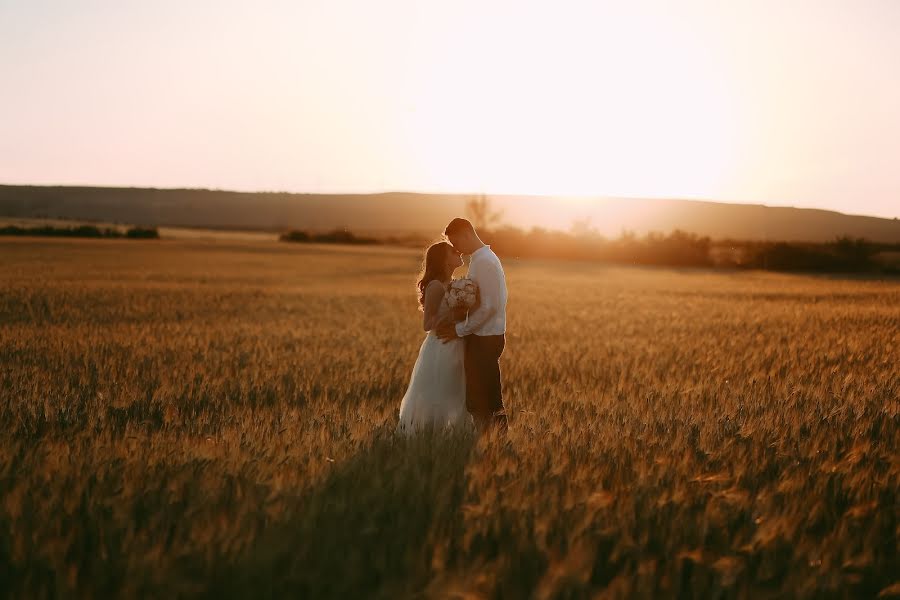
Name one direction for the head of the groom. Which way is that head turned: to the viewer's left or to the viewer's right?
to the viewer's left

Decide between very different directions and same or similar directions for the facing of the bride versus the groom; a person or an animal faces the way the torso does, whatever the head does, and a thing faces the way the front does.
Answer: very different directions

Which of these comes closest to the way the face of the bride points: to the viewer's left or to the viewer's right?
to the viewer's right

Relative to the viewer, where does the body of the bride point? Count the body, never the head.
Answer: to the viewer's right

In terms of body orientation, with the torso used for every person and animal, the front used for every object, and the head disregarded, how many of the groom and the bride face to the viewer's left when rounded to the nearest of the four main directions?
1

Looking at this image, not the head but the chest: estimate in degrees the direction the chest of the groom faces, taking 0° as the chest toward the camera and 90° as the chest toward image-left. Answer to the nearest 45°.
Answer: approximately 90°
